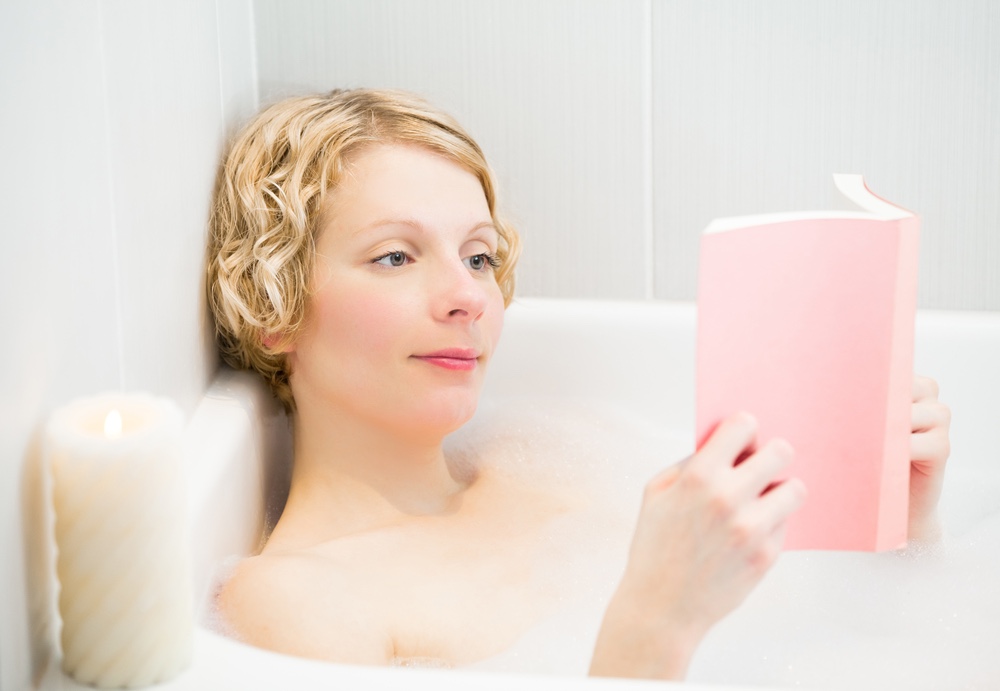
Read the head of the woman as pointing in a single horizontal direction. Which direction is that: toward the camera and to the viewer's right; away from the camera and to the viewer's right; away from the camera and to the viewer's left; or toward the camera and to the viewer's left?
toward the camera and to the viewer's right

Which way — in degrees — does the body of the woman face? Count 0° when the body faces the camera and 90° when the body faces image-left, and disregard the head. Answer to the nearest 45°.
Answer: approximately 315°
